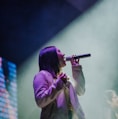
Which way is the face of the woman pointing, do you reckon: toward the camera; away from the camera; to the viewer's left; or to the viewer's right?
to the viewer's right

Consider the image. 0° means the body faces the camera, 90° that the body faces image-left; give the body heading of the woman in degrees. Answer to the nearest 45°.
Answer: approximately 315°
